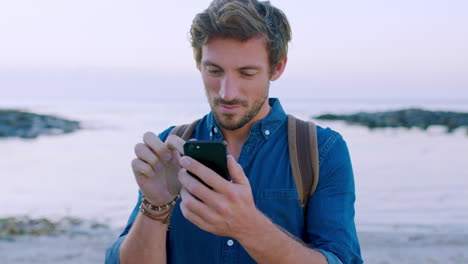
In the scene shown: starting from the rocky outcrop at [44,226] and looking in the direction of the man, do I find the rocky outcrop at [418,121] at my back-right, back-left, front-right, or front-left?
back-left

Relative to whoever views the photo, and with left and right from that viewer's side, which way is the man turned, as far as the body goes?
facing the viewer and to the left of the viewer

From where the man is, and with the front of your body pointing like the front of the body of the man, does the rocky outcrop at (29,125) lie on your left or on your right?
on your right

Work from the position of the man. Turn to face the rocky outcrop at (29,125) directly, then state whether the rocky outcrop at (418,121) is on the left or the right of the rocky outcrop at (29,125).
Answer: right

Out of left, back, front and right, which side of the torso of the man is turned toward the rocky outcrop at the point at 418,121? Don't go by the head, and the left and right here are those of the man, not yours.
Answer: back

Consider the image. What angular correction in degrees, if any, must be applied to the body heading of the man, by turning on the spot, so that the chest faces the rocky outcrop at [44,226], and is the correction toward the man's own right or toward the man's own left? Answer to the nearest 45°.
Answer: approximately 90° to the man's own right
